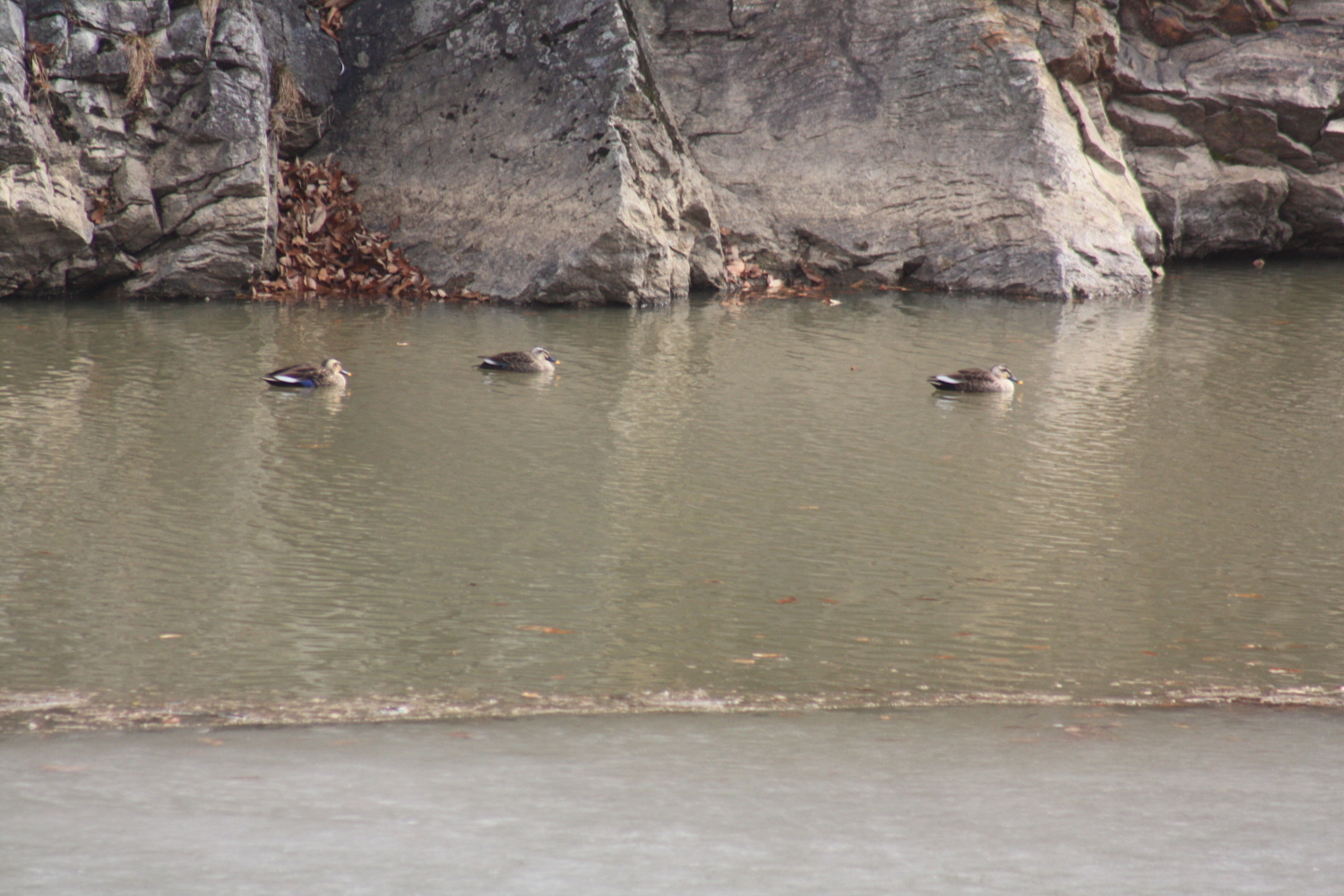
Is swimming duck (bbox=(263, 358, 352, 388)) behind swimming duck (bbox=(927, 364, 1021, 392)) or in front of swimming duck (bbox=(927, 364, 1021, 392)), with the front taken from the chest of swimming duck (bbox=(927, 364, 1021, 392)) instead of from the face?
behind

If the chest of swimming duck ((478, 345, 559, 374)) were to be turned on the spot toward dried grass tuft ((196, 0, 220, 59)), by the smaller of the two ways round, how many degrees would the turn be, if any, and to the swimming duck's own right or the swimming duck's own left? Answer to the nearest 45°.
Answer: approximately 135° to the swimming duck's own left

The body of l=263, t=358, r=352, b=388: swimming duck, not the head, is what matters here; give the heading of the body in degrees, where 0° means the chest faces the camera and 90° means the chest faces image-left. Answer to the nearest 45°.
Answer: approximately 270°

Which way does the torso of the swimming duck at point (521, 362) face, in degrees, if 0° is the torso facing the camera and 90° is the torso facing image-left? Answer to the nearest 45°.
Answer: approximately 270°

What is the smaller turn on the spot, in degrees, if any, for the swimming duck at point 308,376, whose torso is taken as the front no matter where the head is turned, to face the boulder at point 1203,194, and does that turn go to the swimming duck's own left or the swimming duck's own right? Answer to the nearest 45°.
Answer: approximately 45° to the swimming duck's own left

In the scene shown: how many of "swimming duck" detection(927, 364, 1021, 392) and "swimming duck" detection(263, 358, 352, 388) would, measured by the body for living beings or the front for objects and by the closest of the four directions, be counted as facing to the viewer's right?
2

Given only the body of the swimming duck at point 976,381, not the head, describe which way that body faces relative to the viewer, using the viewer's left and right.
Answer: facing to the right of the viewer

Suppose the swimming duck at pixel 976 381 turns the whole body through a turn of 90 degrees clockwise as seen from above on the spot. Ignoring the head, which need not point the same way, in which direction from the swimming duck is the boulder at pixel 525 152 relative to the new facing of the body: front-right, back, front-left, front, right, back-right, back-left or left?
back-right

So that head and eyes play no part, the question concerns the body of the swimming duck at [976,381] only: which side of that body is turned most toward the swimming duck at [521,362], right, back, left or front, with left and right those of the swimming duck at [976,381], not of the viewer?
back
